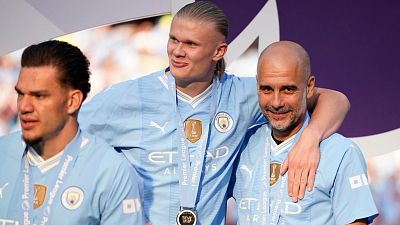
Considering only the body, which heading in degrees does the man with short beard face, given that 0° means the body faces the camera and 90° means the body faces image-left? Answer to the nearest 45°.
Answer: approximately 45°
